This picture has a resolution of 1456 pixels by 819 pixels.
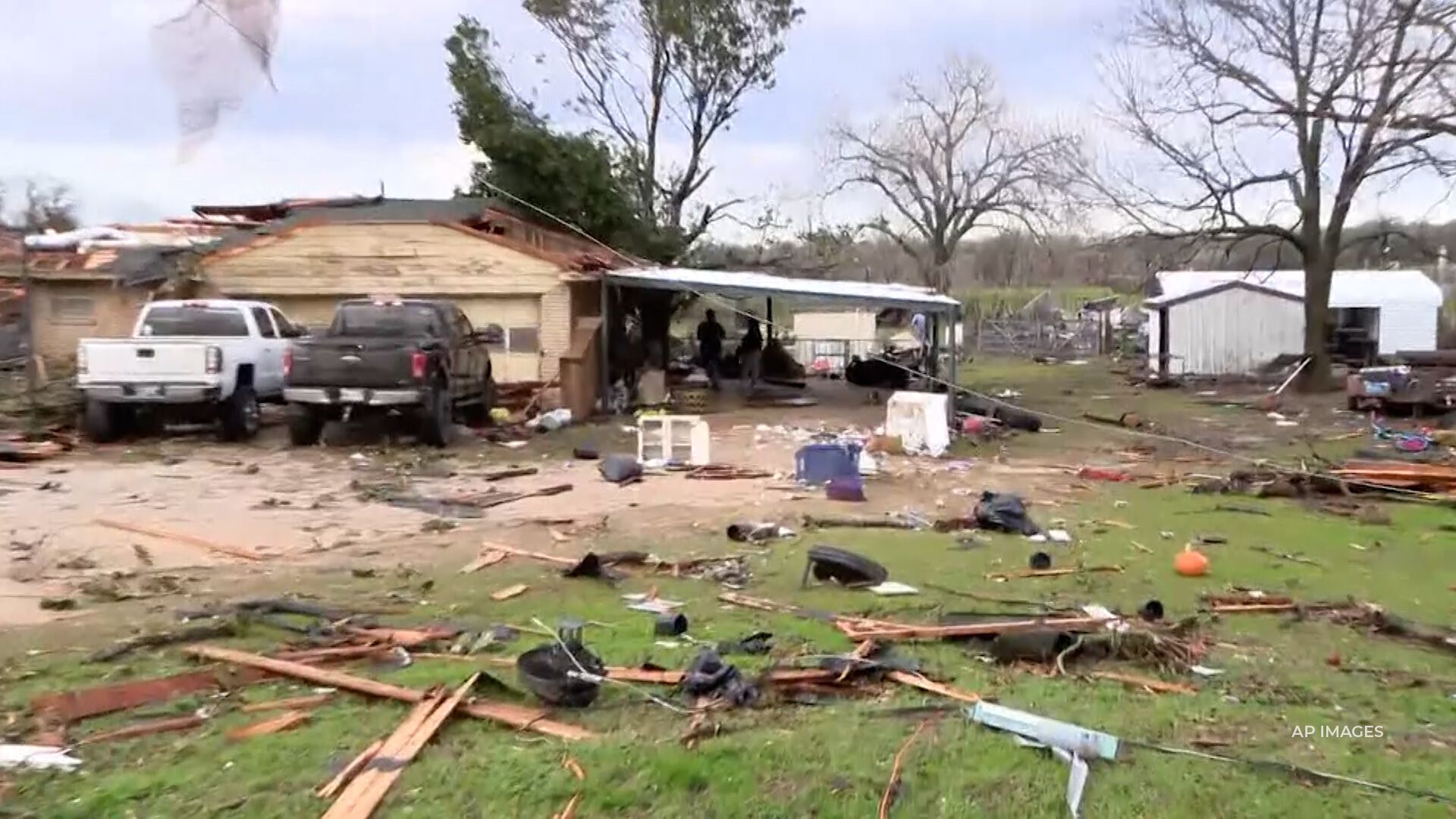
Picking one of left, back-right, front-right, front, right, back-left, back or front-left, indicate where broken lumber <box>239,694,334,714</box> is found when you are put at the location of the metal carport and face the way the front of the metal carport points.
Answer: front

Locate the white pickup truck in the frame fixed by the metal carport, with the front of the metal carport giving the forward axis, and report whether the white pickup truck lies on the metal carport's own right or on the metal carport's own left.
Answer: on the metal carport's own right

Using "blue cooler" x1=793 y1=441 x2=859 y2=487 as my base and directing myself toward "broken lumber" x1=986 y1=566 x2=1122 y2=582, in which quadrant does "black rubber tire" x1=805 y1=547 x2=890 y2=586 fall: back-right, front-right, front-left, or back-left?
front-right

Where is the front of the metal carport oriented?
toward the camera

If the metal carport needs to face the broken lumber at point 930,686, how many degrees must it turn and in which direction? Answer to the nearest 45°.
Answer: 0° — it already faces it

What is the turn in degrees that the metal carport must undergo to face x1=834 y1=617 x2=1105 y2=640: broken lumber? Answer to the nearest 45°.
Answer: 0° — it already faces it

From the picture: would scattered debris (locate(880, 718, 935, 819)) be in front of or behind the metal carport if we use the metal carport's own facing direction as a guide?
in front

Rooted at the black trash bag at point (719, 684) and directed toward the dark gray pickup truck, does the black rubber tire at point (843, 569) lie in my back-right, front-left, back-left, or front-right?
front-right

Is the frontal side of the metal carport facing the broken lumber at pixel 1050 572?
yes

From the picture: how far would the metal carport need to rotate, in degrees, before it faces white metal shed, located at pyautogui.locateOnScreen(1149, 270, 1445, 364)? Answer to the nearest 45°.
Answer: approximately 135° to its left

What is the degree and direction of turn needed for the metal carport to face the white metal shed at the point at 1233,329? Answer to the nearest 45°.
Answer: approximately 135° to its left

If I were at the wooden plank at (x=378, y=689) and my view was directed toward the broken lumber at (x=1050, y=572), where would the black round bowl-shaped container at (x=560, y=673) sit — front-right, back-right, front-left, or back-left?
front-right

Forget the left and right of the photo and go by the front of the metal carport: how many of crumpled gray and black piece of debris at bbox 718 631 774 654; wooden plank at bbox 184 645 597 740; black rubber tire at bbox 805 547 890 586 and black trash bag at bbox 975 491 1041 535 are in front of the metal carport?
4

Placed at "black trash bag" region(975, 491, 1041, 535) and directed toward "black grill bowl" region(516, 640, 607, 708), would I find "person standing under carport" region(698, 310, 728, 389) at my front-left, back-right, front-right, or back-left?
back-right

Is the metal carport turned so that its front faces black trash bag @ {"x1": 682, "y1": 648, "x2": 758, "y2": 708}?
yes

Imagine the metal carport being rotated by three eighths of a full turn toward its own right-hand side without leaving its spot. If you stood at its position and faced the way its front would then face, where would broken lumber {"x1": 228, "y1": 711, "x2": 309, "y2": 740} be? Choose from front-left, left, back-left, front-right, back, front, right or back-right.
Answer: back-left

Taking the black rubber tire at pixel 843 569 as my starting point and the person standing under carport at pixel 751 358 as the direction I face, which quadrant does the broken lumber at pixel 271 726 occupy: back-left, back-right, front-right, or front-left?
back-left

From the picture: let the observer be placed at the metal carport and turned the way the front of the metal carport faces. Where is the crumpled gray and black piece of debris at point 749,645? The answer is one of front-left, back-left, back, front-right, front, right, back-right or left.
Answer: front
